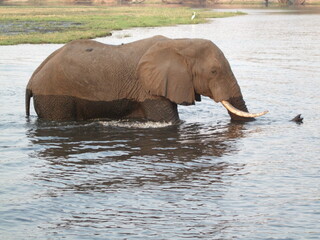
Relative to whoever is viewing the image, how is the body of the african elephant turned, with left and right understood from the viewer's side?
facing to the right of the viewer
